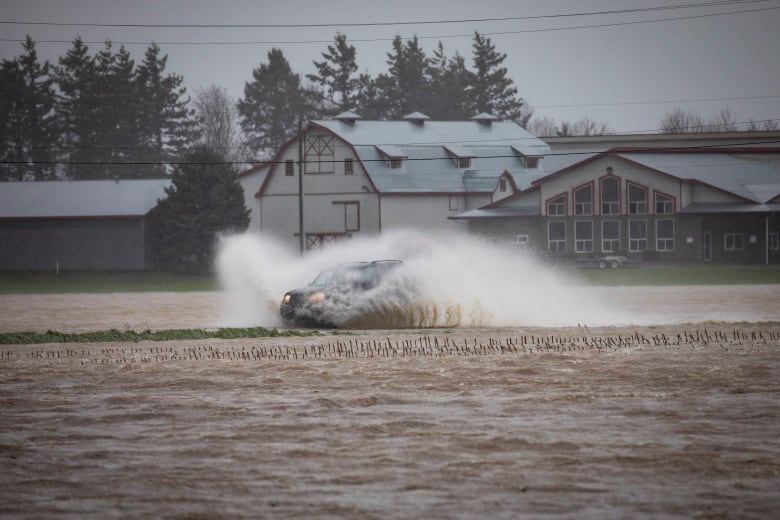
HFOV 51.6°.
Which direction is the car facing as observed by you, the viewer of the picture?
facing the viewer and to the left of the viewer
